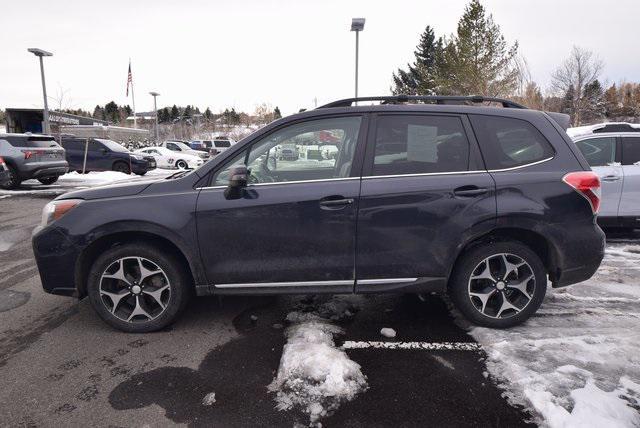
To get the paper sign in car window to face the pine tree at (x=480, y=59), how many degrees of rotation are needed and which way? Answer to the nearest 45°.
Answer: approximately 180°

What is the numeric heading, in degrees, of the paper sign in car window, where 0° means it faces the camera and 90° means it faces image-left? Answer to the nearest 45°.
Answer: approximately 0°

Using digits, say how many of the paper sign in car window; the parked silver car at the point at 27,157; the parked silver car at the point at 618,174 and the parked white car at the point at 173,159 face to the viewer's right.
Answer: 1

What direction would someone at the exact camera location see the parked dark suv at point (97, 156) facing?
facing the viewer and to the right of the viewer

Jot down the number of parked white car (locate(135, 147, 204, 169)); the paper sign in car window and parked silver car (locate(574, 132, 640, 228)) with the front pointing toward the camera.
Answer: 1

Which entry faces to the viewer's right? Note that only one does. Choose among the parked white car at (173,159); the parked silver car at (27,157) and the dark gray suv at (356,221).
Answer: the parked white car

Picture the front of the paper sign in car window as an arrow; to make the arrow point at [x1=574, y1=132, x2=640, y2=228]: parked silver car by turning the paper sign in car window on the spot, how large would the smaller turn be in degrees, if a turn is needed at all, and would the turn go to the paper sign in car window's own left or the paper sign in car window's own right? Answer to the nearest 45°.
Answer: approximately 135° to the paper sign in car window's own left

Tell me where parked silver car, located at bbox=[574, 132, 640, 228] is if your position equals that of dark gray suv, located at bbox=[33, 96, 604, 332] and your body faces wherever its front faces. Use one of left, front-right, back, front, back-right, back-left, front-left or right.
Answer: back-right

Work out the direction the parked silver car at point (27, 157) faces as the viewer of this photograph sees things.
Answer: facing away from the viewer and to the left of the viewer

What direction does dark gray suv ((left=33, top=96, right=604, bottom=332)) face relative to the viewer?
to the viewer's left

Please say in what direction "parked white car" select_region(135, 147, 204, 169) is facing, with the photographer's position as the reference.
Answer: facing to the right of the viewer
